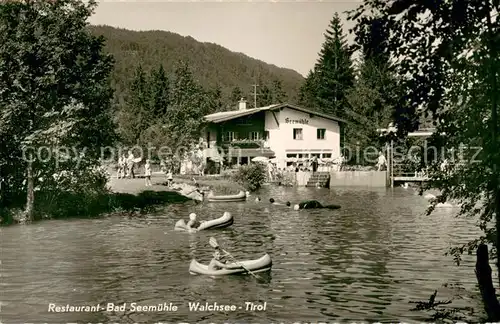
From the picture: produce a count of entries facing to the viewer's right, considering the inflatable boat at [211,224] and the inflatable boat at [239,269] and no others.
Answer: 2

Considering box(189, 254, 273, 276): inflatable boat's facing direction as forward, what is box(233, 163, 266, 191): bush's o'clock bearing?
The bush is roughly at 9 o'clock from the inflatable boat.

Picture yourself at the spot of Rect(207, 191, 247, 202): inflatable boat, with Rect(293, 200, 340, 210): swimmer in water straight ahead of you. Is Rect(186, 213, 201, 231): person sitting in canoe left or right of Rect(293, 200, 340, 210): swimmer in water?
right

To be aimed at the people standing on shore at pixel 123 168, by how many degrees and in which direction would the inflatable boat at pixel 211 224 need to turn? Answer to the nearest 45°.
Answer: approximately 90° to its left

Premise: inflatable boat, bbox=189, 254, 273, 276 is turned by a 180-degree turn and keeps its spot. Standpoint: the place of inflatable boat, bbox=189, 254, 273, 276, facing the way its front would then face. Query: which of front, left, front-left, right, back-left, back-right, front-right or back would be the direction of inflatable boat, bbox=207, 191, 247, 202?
right

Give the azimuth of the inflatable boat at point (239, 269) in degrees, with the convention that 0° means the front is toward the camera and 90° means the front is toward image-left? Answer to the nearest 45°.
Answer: approximately 270°

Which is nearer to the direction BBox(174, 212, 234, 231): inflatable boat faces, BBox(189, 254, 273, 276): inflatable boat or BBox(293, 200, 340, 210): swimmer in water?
the swimmer in water

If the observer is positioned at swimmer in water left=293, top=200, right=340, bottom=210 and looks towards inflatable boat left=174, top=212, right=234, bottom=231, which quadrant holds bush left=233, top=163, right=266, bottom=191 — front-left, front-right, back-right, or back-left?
back-right

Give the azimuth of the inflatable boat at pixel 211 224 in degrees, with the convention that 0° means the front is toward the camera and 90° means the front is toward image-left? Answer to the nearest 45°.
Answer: approximately 270°

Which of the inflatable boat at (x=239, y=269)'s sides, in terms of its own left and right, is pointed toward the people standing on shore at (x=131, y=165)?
left

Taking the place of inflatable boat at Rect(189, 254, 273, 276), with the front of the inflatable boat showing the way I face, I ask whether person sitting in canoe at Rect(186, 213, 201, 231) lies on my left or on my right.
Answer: on my left

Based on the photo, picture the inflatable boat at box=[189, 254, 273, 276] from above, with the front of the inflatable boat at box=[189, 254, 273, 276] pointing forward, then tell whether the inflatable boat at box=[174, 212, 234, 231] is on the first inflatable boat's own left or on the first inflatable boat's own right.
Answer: on the first inflatable boat's own left

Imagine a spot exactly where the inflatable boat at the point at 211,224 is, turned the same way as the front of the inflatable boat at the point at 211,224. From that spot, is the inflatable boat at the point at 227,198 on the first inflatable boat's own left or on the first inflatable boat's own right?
on the first inflatable boat's own left
